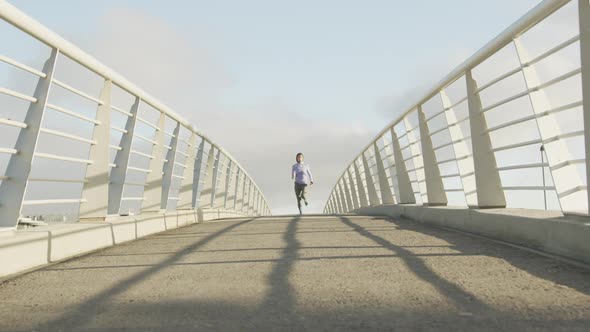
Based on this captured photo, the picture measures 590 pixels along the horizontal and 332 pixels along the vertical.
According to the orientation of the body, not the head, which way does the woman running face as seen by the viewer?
toward the camera
